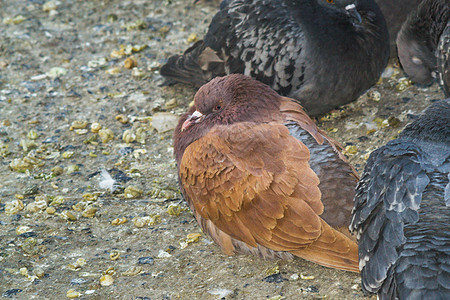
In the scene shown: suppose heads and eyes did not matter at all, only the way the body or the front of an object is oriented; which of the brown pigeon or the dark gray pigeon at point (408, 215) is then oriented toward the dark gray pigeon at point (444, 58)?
the dark gray pigeon at point (408, 215)

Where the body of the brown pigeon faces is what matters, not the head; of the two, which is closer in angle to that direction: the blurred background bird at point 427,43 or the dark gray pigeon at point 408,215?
the blurred background bird

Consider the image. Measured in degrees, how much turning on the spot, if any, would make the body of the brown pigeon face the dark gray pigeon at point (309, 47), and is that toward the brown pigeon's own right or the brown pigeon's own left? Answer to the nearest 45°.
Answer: approximately 45° to the brown pigeon's own right

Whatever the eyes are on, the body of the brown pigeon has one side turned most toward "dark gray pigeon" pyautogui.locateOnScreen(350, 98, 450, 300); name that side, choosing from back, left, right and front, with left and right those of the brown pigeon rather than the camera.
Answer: back

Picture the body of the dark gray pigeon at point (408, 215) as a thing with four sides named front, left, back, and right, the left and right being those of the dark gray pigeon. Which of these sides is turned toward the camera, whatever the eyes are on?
back

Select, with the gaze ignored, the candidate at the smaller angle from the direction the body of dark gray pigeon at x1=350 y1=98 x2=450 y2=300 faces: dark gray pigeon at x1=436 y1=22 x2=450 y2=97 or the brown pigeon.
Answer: the dark gray pigeon

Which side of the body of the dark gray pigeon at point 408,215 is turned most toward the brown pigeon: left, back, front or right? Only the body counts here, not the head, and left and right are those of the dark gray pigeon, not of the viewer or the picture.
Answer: left

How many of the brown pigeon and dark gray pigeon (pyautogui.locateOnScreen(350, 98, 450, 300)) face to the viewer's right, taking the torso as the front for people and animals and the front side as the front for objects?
0

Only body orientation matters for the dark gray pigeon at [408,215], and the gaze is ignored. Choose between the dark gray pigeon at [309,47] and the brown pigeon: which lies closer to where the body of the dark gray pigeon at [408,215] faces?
the dark gray pigeon

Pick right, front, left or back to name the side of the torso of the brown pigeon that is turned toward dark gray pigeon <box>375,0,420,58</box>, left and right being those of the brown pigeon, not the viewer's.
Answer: right

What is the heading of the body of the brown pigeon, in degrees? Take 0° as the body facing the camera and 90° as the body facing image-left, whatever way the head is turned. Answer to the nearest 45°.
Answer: approximately 135°

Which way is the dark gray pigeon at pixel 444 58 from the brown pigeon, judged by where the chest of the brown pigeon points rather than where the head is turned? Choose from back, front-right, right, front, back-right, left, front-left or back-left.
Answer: right

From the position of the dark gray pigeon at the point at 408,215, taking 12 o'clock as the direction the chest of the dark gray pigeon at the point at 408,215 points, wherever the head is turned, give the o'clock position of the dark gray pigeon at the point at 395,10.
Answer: the dark gray pigeon at the point at 395,10 is roughly at 12 o'clock from the dark gray pigeon at the point at 408,215.

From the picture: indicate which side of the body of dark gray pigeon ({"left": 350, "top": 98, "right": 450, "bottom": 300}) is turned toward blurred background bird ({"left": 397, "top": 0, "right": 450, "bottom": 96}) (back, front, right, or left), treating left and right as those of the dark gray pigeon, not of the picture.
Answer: front
